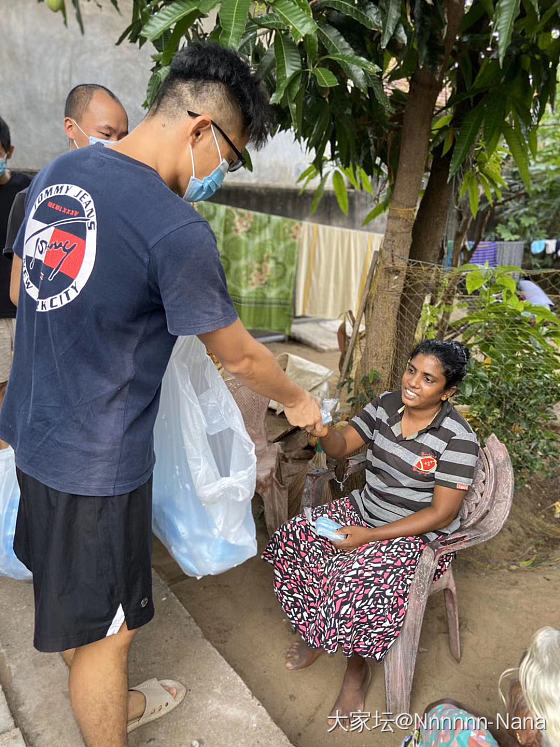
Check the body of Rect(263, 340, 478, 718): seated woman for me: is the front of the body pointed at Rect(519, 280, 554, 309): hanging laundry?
no

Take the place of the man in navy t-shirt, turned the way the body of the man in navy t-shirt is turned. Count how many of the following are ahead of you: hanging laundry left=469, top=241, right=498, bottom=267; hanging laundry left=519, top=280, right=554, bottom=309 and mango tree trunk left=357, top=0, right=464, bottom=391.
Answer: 3

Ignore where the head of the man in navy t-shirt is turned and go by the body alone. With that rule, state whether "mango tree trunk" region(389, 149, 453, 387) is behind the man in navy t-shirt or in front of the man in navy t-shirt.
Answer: in front

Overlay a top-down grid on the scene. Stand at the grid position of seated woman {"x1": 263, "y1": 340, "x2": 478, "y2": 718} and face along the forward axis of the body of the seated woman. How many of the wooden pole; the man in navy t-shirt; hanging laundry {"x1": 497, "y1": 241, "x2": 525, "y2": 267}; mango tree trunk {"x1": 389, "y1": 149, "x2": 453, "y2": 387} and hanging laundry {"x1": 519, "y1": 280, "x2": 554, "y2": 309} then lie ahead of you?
1

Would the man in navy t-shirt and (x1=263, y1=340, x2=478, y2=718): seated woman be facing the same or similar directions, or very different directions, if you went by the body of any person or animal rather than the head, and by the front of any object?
very different directions

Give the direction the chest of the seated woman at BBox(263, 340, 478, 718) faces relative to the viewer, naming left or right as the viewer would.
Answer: facing the viewer and to the left of the viewer

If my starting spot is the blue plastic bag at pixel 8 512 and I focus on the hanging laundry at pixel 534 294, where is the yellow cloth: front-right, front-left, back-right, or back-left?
front-left

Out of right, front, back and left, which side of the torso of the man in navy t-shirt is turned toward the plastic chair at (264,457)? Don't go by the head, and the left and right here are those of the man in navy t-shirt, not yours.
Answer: front

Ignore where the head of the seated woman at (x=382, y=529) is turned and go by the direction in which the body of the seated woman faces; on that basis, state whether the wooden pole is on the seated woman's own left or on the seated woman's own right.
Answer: on the seated woman's own right

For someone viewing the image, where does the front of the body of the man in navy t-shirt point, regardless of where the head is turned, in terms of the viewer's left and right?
facing away from the viewer and to the right of the viewer

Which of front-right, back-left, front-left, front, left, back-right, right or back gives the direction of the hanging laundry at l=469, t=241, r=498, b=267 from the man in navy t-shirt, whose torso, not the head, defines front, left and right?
front

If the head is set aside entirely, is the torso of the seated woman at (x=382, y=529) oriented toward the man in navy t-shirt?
yes

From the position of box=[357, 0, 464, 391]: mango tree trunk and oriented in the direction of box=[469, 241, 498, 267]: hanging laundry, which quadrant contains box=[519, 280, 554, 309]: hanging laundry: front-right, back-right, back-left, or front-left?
front-right

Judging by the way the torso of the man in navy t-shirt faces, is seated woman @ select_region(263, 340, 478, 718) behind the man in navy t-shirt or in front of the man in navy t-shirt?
in front

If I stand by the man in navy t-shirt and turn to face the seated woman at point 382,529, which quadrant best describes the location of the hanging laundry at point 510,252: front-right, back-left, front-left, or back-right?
front-left

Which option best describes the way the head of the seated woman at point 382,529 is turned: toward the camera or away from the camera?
toward the camera
